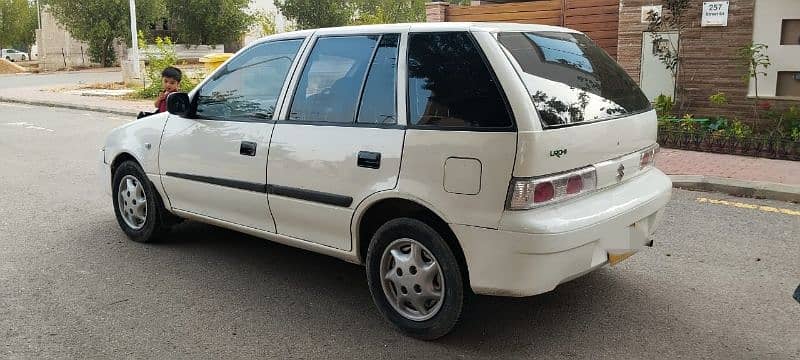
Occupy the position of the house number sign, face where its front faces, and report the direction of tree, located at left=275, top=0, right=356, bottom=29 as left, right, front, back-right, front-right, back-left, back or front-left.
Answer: back-right

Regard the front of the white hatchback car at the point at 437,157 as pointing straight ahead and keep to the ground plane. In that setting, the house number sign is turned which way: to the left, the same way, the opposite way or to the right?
to the left

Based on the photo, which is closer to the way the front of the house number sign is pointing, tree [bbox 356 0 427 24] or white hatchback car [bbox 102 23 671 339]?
the white hatchback car

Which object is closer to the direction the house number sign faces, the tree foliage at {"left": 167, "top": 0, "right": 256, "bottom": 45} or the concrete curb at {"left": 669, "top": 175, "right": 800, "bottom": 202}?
the concrete curb

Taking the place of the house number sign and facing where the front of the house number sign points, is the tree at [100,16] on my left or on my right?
on my right

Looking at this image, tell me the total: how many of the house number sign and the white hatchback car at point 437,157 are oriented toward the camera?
1

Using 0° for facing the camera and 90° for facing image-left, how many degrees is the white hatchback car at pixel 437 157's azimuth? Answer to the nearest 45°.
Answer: approximately 135°

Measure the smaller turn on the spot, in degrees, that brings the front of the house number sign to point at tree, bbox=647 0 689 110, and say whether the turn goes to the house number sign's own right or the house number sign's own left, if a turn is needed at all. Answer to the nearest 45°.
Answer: approximately 90° to the house number sign's own right

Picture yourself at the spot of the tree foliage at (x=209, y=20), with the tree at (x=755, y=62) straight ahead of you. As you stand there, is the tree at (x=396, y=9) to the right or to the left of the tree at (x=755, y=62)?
left

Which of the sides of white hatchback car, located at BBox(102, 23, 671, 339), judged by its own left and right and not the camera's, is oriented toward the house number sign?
right

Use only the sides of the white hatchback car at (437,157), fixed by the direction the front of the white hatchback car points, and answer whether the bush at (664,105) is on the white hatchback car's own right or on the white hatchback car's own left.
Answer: on the white hatchback car's own right
